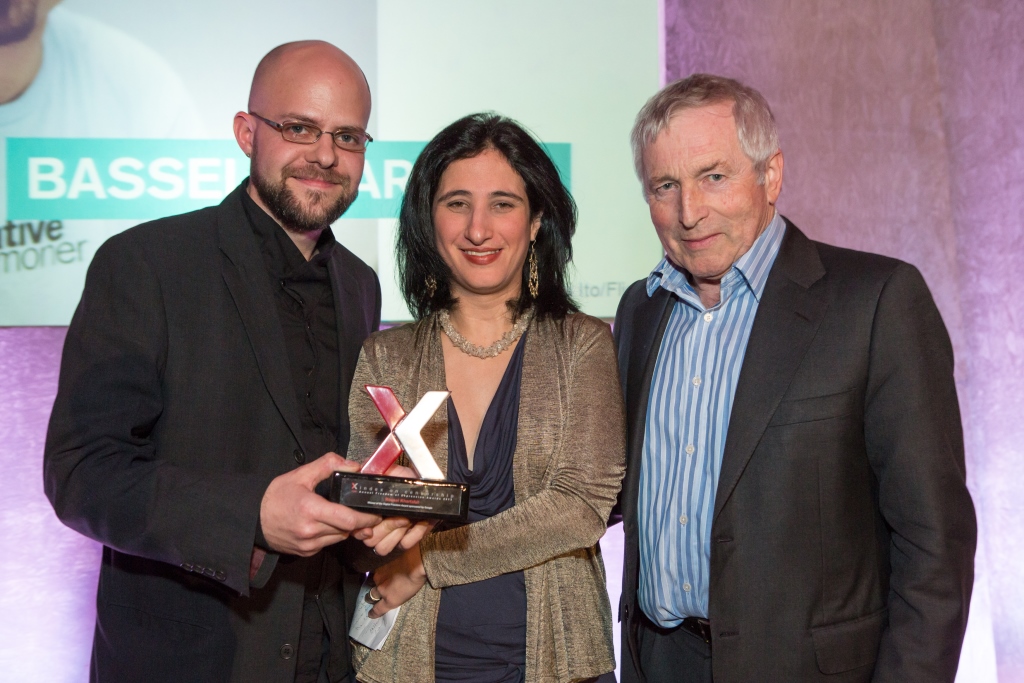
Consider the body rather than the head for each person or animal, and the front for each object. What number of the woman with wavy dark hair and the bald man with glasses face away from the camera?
0

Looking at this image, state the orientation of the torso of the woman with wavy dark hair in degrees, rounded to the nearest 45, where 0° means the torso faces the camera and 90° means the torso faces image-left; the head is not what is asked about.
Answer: approximately 0°
